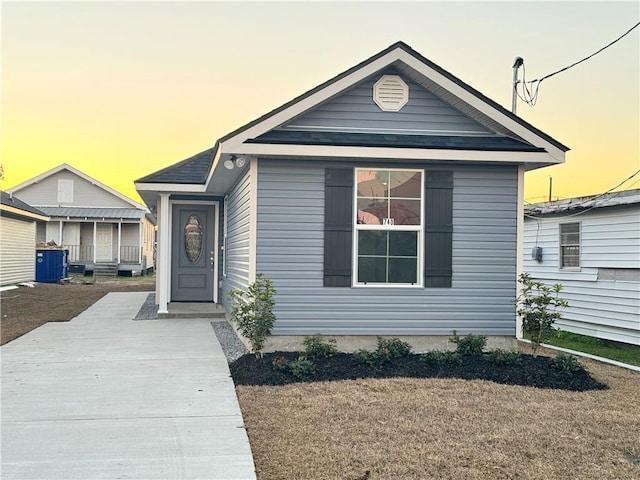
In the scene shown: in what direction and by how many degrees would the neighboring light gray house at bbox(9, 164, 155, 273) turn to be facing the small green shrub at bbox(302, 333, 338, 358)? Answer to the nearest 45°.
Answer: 0° — it already faces it

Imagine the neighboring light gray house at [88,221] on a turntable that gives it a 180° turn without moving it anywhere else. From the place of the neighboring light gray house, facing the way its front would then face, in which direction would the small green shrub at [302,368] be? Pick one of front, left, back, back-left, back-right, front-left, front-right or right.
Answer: back

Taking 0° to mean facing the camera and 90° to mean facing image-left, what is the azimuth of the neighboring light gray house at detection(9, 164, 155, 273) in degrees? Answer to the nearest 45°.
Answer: approximately 0°

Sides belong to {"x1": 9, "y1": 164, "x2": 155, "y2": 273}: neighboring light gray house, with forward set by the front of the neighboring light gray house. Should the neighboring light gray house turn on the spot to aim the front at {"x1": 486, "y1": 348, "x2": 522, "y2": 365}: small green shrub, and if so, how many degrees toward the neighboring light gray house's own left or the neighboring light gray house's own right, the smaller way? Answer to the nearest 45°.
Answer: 0° — it already faces it

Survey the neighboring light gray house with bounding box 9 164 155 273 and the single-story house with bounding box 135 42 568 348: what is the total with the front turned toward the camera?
2

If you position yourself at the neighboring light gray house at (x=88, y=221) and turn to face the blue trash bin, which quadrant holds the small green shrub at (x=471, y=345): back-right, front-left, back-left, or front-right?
front-left

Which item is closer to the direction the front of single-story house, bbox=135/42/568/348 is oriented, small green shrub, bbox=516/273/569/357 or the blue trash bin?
the small green shrub

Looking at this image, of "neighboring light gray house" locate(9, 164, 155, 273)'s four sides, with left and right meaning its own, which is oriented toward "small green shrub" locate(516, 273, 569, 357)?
front

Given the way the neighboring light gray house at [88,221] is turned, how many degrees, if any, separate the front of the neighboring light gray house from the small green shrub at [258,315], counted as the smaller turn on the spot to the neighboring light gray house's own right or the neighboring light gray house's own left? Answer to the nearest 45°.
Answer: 0° — it already faces it

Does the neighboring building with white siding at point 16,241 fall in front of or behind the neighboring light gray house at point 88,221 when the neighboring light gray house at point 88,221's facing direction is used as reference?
in front

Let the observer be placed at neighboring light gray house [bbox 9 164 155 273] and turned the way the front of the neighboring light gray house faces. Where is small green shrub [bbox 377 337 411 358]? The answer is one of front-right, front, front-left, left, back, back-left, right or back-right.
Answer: front

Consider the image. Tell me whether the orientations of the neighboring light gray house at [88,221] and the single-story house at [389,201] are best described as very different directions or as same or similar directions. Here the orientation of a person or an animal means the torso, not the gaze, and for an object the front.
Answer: same or similar directions

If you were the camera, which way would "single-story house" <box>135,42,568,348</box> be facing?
facing the viewer

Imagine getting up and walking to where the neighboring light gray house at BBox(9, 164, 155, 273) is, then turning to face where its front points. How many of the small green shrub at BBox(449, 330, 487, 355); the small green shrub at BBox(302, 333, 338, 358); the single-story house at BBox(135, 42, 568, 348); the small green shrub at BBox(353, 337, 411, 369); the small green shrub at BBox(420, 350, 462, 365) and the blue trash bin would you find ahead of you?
6

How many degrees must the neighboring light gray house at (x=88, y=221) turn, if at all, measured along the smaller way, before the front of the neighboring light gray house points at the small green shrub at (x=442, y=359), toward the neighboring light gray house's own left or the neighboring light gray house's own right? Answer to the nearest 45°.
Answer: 0° — it already faces it

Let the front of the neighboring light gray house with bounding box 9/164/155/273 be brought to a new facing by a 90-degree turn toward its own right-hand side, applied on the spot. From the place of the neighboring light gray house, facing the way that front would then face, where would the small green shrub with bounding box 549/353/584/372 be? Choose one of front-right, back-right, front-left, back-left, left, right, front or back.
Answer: left
